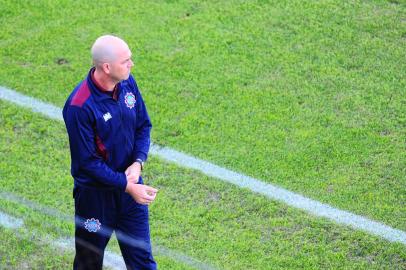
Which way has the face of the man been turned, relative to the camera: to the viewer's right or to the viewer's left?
to the viewer's right

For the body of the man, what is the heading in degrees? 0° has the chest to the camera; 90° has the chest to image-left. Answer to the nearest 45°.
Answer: approximately 315°
